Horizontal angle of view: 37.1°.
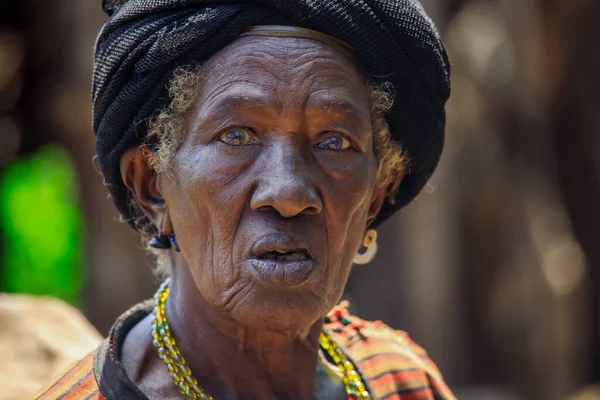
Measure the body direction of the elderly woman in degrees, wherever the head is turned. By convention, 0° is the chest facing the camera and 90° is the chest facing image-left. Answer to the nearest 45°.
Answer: approximately 0°
